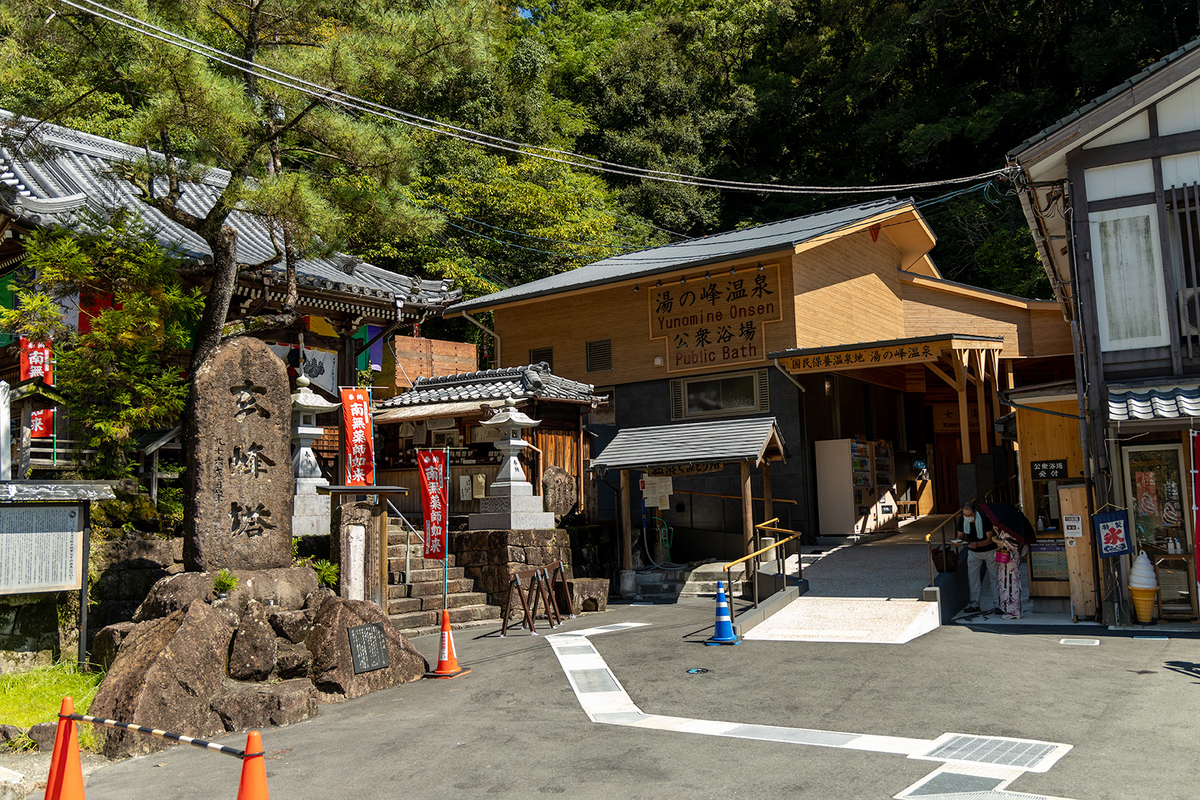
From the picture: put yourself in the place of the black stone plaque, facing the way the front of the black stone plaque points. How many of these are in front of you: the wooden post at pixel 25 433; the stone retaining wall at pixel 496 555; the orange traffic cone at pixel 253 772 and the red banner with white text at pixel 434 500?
1

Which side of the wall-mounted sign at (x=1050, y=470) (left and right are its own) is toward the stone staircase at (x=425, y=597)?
right

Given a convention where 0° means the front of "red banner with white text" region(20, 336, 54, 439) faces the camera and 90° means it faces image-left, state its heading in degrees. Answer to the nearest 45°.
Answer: approximately 0°

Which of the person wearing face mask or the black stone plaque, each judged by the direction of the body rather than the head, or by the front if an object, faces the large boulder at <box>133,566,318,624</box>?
the person wearing face mask

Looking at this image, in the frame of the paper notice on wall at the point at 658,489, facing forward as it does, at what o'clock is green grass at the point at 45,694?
The green grass is roughly at 1 o'clock from the paper notice on wall.

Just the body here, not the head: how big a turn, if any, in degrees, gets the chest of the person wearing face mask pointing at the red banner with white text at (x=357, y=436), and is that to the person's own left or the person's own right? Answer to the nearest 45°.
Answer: approximately 45° to the person's own right

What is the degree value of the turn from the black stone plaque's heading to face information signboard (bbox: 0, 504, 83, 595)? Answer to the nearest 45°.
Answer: approximately 90° to its right

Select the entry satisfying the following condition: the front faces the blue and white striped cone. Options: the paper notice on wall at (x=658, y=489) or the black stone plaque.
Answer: the paper notice on wall

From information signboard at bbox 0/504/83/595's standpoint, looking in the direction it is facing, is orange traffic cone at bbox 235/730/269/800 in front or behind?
in front

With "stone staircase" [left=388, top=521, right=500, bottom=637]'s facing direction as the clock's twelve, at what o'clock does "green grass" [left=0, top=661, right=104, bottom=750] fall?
The green grass is roughly at 1 o'clock from the stone staircase.

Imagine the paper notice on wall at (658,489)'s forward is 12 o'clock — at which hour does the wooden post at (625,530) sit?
The wooden post is roughly at 2 o'clock from the paper notice on wall.
